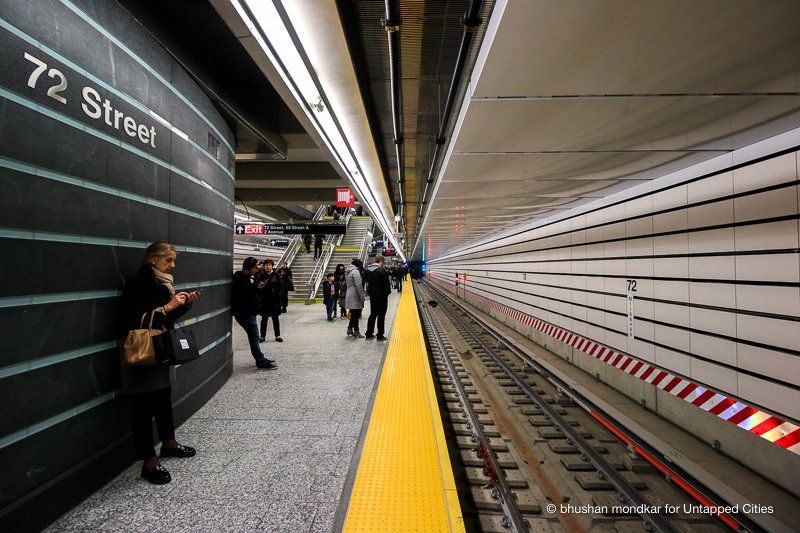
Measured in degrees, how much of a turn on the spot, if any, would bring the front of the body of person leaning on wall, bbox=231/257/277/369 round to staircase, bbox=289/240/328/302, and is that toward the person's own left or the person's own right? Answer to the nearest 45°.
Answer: approximately 90° to the person's own left

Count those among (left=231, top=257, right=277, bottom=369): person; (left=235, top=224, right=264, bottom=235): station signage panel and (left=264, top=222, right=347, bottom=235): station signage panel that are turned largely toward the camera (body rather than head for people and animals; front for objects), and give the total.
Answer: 2

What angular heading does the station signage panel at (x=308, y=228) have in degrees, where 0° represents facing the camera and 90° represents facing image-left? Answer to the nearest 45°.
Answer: approximately 0°

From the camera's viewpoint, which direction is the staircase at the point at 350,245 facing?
toward the camera

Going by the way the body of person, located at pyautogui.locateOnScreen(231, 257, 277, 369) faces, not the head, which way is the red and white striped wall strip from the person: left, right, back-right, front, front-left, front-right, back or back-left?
front-right

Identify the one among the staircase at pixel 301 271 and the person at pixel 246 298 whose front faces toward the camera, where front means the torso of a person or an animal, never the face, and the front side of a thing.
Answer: the staircase

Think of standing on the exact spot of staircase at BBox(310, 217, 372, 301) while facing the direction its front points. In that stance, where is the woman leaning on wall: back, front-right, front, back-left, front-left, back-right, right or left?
front

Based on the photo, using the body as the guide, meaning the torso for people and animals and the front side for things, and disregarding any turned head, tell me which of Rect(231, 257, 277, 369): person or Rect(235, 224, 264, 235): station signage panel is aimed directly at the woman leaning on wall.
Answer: the station signage panel

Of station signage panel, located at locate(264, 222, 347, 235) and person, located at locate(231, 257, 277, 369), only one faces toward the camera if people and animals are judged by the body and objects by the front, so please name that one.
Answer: the station signage panel

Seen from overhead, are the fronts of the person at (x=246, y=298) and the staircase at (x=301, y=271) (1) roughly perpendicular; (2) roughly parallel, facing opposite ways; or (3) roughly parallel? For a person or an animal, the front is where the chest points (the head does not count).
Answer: roughly perpendicular

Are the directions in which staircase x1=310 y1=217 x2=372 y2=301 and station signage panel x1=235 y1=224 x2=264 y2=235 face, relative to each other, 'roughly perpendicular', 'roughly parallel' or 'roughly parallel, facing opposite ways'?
roughly parallel

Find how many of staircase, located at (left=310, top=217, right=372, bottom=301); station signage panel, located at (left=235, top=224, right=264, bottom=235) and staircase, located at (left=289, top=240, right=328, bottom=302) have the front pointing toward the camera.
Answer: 3

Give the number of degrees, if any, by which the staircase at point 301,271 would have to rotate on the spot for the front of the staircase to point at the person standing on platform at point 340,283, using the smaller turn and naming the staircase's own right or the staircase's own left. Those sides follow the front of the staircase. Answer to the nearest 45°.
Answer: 0° — it already faces them
